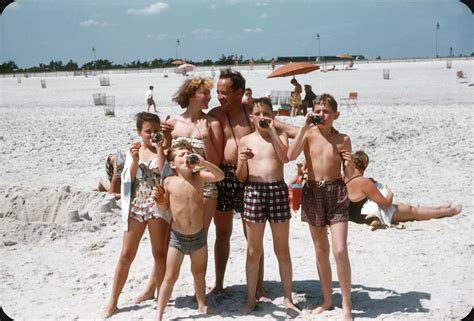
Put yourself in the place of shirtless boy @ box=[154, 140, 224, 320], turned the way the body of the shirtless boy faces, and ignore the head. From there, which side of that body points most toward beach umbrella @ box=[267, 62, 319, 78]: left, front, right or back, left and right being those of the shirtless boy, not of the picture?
back

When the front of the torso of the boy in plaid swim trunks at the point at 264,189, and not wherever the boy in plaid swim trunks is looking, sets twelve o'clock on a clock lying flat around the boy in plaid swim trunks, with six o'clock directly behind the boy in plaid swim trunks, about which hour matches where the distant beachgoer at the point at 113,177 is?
The distant beachgoer is roughly at 5 o'clock from the boy in plaid swim trunks.

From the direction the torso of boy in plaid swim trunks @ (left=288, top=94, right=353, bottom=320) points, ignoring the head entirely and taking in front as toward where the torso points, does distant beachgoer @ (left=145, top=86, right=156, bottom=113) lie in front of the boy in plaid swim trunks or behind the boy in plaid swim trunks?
behind

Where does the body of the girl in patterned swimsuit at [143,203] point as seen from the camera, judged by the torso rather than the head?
toward the camera

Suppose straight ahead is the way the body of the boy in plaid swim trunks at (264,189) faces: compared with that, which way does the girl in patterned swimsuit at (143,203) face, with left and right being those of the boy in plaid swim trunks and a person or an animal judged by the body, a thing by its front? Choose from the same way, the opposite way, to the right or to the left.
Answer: the same way

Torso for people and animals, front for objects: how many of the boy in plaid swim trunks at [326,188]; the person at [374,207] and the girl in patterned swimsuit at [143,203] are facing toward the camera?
2

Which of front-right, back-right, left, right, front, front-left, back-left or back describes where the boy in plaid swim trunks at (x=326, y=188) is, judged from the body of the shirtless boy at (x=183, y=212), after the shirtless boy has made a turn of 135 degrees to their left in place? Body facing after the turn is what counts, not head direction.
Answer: front-right

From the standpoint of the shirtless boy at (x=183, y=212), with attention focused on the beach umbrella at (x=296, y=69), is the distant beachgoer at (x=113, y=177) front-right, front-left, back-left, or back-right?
front-left

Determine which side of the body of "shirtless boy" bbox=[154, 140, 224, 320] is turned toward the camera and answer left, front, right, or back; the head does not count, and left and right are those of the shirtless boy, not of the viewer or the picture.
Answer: front

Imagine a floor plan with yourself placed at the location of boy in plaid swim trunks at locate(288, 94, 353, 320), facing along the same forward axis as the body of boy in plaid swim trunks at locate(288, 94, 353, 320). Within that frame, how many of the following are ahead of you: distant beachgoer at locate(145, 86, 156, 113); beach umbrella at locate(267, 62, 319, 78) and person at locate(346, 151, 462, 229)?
0

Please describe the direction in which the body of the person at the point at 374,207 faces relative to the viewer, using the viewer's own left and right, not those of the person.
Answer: facing away from the viewer and to the right of the viewer

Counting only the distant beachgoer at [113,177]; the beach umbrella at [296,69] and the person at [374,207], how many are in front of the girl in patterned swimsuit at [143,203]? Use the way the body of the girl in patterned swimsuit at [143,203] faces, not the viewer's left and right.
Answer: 0

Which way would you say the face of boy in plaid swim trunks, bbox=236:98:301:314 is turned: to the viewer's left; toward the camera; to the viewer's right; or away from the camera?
toward the camera

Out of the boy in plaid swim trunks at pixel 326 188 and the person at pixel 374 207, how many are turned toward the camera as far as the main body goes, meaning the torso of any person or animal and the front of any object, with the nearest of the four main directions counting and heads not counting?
1

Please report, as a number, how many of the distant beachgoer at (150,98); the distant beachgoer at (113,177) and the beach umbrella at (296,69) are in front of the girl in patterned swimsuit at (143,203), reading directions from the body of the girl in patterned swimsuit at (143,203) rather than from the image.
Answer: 0

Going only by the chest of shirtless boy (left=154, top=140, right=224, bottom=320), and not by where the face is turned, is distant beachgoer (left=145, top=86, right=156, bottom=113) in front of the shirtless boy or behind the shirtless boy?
behind

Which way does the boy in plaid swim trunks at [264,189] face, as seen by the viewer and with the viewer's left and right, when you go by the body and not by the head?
facing the viewer
